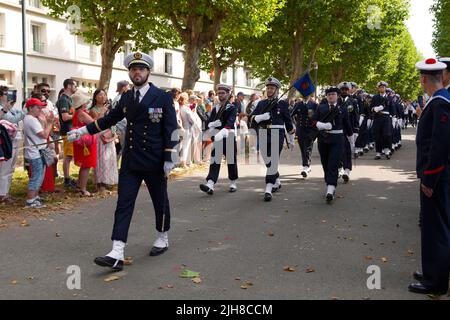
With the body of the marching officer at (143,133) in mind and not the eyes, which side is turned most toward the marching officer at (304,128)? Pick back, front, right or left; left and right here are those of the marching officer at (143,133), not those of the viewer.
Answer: back

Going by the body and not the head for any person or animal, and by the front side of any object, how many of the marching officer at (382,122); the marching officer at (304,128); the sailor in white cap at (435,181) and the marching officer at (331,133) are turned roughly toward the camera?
3

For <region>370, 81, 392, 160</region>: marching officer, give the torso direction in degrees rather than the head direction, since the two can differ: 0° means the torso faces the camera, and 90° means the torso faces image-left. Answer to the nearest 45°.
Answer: approximately 0°

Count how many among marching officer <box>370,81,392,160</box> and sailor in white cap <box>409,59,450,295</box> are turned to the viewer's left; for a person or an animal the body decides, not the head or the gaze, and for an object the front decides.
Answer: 1

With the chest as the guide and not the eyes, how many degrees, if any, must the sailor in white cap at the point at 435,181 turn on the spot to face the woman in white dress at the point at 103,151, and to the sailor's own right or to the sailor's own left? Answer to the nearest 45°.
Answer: approximately 45° to the sailor's own right

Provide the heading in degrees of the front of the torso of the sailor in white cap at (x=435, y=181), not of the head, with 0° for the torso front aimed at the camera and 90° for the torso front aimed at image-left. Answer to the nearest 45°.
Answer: approximately 90°

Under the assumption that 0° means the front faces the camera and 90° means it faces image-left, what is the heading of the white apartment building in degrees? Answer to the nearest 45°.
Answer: approximately 315°

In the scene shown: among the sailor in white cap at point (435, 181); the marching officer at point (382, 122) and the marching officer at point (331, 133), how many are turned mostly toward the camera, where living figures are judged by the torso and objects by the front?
2

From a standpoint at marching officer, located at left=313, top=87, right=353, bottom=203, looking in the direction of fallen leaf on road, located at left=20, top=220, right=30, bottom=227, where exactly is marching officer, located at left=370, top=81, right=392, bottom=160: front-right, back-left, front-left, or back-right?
back-right

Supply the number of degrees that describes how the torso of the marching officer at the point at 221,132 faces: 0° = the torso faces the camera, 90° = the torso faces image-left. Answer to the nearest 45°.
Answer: approximately 45°

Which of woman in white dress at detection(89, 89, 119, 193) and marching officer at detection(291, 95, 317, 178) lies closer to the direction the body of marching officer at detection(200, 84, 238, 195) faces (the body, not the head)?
the woman in white dress
